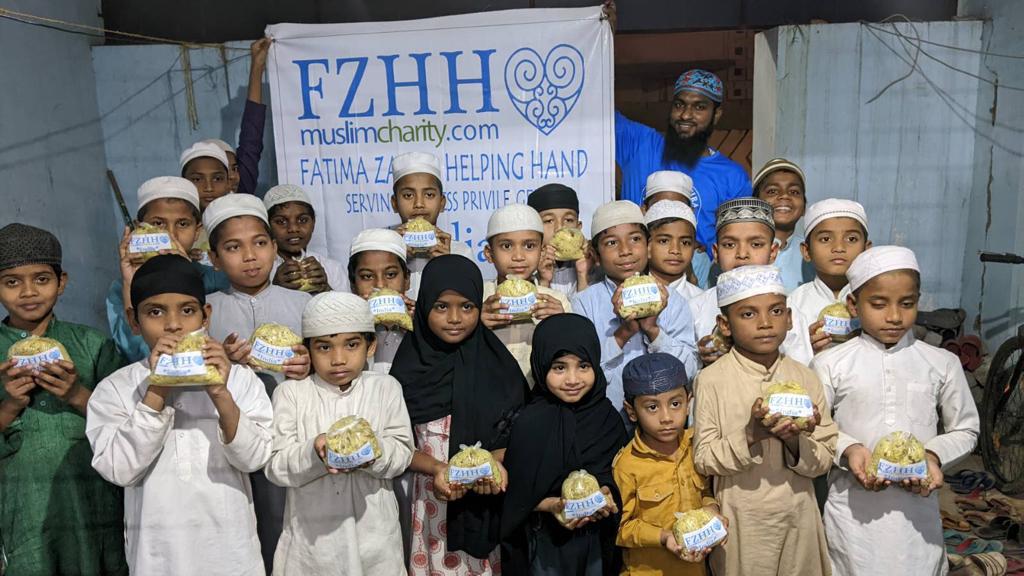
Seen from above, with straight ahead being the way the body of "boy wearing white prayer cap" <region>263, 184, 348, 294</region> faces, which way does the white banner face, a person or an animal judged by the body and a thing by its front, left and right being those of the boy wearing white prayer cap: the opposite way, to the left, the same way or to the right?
the same way

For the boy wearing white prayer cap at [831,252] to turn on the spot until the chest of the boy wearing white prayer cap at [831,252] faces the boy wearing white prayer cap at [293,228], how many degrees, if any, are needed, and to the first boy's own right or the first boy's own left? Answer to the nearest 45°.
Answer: approximately 90° to the first boy's own right

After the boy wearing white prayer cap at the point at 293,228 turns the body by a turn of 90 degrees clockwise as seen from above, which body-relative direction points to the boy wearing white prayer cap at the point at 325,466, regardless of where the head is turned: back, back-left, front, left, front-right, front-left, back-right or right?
left

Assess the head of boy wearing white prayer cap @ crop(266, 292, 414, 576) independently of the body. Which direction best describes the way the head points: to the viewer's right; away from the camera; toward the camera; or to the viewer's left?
toward the camera

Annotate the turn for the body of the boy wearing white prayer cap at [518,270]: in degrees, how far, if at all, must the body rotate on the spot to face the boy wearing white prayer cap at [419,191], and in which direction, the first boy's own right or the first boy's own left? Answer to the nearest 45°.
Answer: approximately 135° to the first boy's own right

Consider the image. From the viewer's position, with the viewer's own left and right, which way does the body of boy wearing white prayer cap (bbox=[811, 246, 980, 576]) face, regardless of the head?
facing the viewer

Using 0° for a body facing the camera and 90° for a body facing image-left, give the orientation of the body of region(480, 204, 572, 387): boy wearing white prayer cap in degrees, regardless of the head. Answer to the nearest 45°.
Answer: approximately 0°

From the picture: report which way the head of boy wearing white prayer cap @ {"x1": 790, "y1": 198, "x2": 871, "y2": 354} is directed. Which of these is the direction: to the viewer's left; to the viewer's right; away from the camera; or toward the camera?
toward the camera

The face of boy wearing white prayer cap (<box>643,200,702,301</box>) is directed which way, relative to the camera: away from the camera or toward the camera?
toward the camera

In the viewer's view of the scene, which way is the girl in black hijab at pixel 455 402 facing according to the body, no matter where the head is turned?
toward the camera

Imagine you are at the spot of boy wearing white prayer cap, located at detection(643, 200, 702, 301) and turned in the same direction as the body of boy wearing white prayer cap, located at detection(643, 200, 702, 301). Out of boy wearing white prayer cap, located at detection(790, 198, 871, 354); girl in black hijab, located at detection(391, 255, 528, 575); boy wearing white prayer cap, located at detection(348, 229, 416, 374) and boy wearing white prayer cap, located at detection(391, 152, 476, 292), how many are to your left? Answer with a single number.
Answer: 1

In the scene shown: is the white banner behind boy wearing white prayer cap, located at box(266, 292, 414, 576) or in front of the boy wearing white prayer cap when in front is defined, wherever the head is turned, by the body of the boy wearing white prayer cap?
behind

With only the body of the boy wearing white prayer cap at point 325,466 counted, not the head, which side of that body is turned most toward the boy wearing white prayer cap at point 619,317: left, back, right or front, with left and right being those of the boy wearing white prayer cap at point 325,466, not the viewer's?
left

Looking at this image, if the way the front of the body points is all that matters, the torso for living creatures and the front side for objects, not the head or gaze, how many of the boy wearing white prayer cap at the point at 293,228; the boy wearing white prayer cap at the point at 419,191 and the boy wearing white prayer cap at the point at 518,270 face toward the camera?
3

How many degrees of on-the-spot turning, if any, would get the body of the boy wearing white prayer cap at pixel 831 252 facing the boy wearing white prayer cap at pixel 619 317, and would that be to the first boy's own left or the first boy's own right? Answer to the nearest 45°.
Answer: approximately 45° to the first boy's own right
